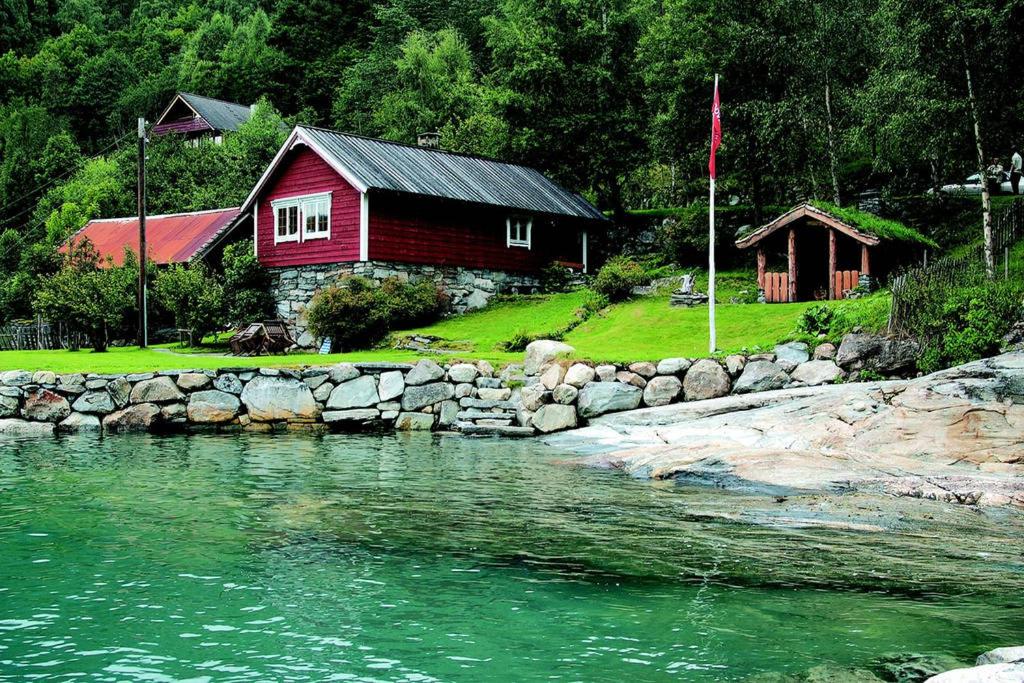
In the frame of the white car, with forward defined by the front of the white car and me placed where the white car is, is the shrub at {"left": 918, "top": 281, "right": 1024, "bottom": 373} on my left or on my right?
on my left

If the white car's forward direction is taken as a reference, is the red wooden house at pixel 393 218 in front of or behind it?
in front

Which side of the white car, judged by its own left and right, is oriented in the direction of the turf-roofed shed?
left

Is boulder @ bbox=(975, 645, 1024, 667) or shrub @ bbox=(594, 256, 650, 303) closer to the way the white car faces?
the shrub

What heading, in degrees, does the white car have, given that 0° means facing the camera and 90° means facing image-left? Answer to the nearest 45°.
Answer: approximately 90°

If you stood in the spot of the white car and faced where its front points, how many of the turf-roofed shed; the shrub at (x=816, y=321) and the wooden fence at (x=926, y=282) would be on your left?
3

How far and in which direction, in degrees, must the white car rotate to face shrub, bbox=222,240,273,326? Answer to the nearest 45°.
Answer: approximately 45° to its left

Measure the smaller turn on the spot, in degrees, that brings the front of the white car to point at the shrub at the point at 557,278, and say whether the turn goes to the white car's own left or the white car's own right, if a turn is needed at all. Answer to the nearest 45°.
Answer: approximately 45° to the white car's own left

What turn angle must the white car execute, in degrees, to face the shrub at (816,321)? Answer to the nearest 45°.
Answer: approximately 90° to its left

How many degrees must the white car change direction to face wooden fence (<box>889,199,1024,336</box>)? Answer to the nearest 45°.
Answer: approximately 90° to its left

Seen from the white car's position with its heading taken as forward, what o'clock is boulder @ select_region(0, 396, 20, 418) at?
The boulder is roughly at 10 o'clock from the white car.

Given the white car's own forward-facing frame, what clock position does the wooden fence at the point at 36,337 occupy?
The wooden fence is roughly at 11 o'clock from the white car.

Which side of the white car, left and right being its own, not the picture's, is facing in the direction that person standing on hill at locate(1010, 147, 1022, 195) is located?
back

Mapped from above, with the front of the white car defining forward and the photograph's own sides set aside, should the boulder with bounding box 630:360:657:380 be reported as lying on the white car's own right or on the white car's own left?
on the white car's own left

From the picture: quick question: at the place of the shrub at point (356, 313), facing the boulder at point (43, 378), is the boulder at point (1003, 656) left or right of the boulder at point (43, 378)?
left
